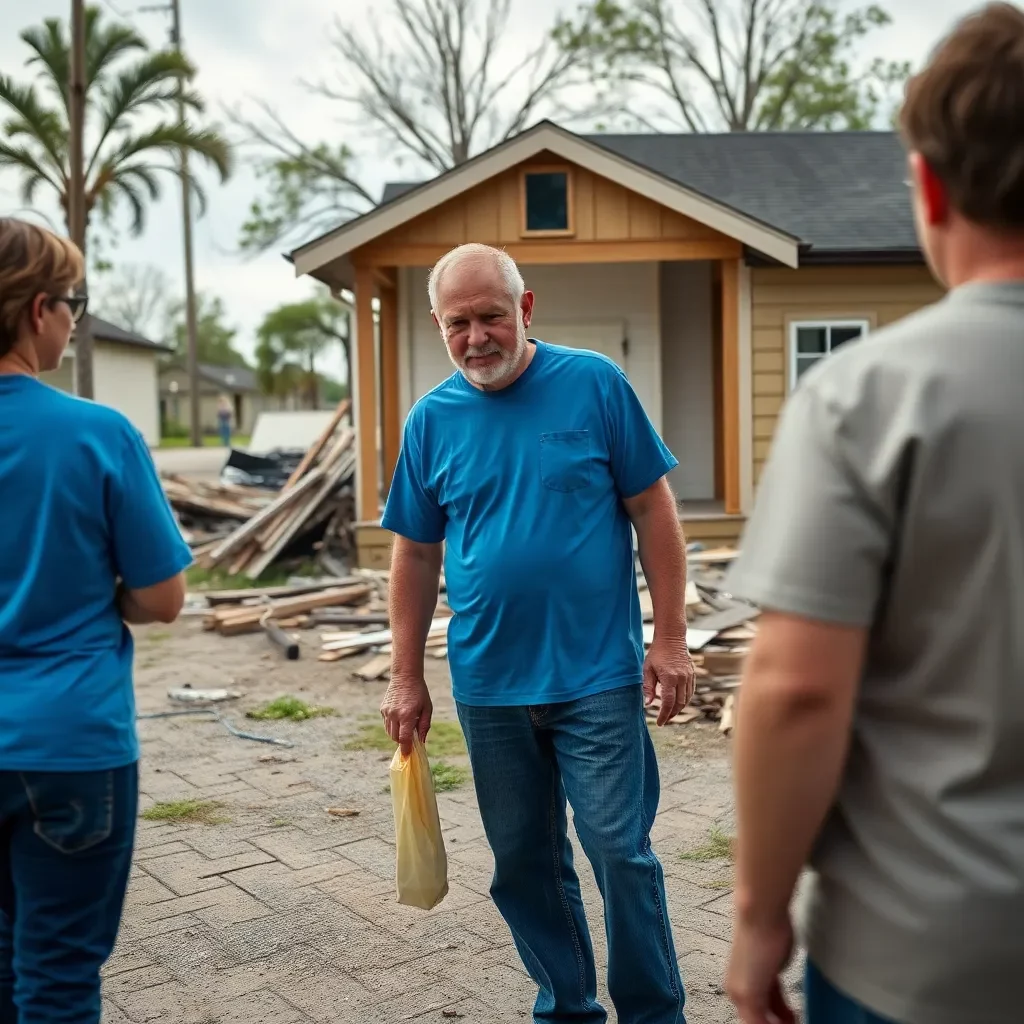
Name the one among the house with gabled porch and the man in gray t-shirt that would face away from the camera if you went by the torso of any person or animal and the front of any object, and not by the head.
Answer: the man in gray t-shirt

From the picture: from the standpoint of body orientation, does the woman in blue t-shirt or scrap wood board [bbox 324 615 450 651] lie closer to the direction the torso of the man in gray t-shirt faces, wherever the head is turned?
the scrap wood board

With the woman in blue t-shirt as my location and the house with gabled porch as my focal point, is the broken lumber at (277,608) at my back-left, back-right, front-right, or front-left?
front-left

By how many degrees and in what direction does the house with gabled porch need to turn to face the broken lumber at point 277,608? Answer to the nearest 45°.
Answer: approximately 45° to its right

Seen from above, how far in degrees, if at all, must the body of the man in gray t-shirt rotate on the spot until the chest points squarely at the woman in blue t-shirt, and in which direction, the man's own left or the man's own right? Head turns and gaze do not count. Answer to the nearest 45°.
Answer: approximately 90° to the man's own left

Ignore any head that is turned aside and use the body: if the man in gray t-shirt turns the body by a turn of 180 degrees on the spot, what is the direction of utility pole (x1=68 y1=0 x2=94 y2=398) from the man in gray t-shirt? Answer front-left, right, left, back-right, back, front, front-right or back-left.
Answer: back-right

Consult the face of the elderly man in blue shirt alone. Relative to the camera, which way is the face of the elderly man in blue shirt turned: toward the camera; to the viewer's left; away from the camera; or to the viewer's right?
toward the camera

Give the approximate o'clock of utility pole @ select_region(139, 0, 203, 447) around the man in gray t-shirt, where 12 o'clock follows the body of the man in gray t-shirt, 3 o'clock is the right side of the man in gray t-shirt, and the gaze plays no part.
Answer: The utility pole is roughly at 11 o'clock from the man in gray t-shirt.

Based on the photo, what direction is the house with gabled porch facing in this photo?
toward the camera

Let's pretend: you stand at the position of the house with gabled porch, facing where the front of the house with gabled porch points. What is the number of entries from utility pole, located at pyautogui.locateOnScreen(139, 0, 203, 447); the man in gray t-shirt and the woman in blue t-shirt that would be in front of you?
2

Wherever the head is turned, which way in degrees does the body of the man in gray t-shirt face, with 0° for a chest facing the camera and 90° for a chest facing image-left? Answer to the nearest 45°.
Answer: approximately 180°

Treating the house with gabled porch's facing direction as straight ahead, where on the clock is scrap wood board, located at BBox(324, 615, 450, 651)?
The scrap wood board is roughly at 1 o'clock from the house with gabled porch.

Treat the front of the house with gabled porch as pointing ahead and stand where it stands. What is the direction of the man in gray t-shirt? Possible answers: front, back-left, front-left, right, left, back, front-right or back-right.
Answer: front

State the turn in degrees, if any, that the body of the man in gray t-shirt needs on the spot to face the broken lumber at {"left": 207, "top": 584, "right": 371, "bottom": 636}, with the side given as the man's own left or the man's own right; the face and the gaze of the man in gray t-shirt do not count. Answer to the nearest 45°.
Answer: approximately 45° to the man's own left

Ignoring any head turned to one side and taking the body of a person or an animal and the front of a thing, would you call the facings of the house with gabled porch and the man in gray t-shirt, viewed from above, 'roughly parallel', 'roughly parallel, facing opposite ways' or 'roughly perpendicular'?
roughly parallel, facing opposite ways

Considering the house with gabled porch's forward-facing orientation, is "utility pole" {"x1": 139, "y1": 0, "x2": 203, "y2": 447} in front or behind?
behind

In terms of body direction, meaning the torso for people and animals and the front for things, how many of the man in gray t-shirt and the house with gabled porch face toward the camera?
1

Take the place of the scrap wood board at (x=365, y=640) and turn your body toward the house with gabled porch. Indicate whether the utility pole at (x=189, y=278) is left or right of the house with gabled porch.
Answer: left

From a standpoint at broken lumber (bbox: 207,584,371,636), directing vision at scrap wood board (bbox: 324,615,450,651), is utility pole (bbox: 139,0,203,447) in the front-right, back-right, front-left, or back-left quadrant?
back-left

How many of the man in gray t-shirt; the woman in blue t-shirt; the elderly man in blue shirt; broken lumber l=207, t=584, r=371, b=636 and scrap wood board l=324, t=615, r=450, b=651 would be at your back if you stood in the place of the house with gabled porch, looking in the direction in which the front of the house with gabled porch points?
0
